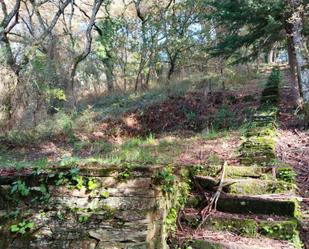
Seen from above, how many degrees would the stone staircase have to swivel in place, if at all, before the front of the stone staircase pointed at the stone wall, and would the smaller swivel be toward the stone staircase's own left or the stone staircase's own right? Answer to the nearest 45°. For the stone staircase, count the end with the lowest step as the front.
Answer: approximately 45° to the stone staircase's own right

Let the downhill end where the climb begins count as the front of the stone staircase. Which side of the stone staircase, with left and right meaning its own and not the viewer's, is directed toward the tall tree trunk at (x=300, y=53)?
back

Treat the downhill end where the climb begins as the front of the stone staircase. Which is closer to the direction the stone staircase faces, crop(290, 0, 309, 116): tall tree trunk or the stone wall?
the stone wall

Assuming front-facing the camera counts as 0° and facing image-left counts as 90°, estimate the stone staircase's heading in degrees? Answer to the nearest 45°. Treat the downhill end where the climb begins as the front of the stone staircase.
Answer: approximately 0°
